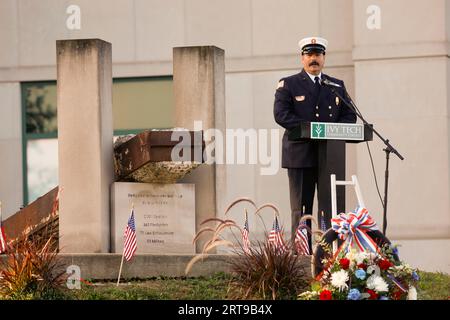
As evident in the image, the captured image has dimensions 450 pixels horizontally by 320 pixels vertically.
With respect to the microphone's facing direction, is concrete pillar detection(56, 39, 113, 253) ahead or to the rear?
ahead

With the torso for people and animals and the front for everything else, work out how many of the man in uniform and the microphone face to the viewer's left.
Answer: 1

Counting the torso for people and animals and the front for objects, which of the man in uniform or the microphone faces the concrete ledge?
the microphone

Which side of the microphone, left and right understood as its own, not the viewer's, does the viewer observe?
left

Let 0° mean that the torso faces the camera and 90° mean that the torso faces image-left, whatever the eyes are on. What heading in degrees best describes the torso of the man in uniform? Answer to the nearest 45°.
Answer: approximately 315°

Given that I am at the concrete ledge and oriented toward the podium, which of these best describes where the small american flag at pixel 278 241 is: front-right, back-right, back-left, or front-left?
front-right

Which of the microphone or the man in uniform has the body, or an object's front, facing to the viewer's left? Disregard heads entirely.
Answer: the microphone
